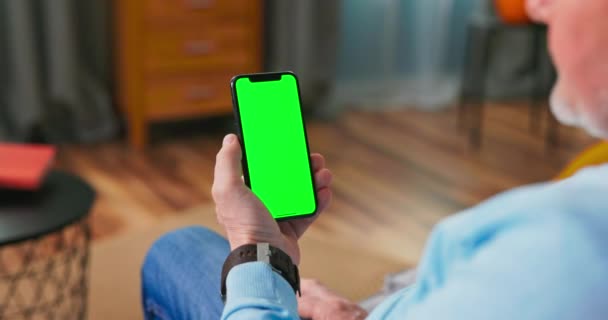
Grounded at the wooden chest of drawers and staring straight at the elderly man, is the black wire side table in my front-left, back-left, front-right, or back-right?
front-right

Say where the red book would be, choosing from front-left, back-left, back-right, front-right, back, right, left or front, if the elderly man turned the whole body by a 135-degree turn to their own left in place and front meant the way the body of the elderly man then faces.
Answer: back-right

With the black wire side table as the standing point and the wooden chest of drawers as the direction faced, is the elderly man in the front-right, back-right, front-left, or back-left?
back-right

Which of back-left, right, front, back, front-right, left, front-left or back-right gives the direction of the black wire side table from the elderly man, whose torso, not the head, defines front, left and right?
front

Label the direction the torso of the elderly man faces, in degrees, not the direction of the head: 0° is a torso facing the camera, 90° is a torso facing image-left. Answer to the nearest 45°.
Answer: approximately 135°
